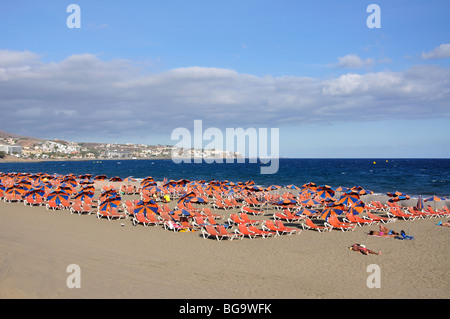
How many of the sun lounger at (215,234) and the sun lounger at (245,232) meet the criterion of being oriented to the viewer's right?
2

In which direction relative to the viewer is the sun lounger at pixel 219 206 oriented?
to the viewer's right

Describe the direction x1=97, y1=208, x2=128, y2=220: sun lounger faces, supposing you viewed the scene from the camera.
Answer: facing to the right of the viewer

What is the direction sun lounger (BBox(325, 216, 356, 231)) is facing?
to the viewer's right

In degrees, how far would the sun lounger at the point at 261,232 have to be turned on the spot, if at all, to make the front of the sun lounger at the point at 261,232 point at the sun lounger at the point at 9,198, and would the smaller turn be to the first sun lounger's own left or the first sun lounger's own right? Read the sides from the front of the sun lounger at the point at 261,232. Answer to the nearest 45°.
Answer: approximately 135° to the first sun lounger's own left

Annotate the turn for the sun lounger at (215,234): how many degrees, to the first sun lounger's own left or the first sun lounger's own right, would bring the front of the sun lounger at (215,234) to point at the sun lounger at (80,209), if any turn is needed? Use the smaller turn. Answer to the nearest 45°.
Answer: approximately 135° to the first sun lounger's own left

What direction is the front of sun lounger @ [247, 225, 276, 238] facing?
to the viewer's right

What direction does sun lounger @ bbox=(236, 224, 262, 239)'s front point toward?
to the viewer's right
